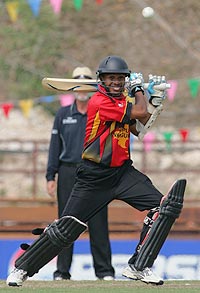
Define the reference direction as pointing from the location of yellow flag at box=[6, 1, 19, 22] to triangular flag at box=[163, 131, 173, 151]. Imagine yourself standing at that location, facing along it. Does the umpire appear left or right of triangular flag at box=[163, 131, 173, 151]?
right

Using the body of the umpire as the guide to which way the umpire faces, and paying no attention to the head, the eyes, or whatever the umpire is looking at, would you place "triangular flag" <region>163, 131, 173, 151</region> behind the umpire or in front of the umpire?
behind

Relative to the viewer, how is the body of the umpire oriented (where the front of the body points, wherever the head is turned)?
toward the camera

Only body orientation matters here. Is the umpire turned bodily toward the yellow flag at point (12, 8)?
no
